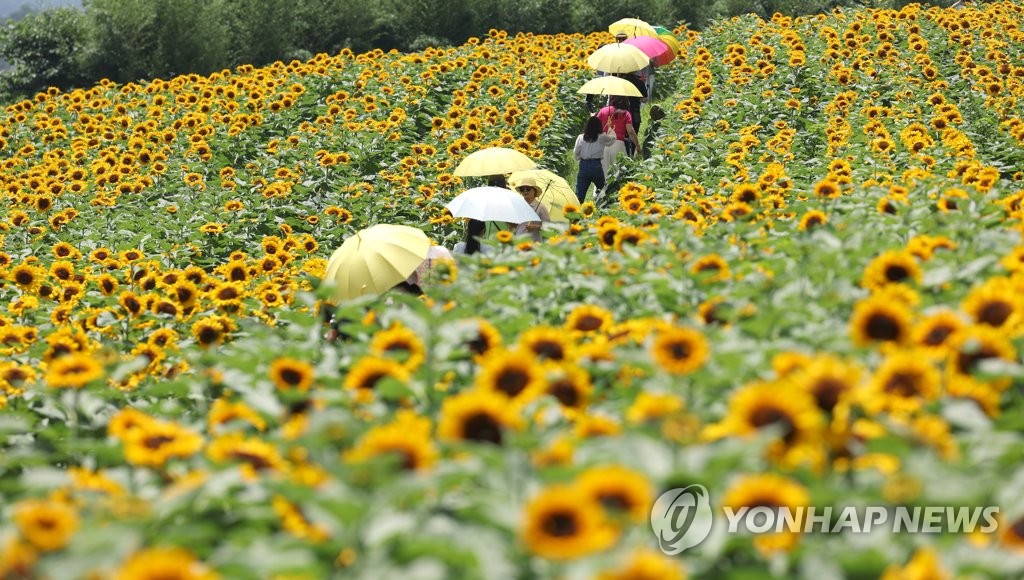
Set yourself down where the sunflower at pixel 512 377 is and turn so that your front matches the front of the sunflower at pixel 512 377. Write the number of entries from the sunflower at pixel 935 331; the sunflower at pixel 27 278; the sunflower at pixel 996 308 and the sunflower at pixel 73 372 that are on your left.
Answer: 2

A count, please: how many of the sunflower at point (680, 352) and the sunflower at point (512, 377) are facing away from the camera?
0

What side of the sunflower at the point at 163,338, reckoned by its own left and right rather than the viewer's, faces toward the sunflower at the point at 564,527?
front

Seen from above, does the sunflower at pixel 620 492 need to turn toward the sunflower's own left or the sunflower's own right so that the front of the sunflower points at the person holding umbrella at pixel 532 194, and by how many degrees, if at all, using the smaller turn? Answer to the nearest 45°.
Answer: approximately 180°

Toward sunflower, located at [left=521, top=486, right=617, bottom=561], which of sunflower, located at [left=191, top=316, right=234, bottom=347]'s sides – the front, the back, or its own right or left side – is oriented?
front

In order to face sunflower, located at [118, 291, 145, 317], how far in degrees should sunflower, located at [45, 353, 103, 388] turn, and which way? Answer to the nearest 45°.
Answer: approximately 180°

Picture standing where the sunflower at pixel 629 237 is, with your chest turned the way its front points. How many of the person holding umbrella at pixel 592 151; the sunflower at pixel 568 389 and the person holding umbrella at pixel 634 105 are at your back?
2

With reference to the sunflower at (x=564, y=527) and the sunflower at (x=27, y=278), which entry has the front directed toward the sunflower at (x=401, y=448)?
the sunflower at (x=27, y=278)

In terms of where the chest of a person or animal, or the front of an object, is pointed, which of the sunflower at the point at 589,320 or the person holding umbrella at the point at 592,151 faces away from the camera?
the person holding umbrella

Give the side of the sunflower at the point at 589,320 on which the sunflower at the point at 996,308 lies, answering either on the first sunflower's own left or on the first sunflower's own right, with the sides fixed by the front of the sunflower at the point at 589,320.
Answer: on the first sunflower's own left

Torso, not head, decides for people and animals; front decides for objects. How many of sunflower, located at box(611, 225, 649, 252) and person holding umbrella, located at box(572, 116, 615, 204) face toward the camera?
1
